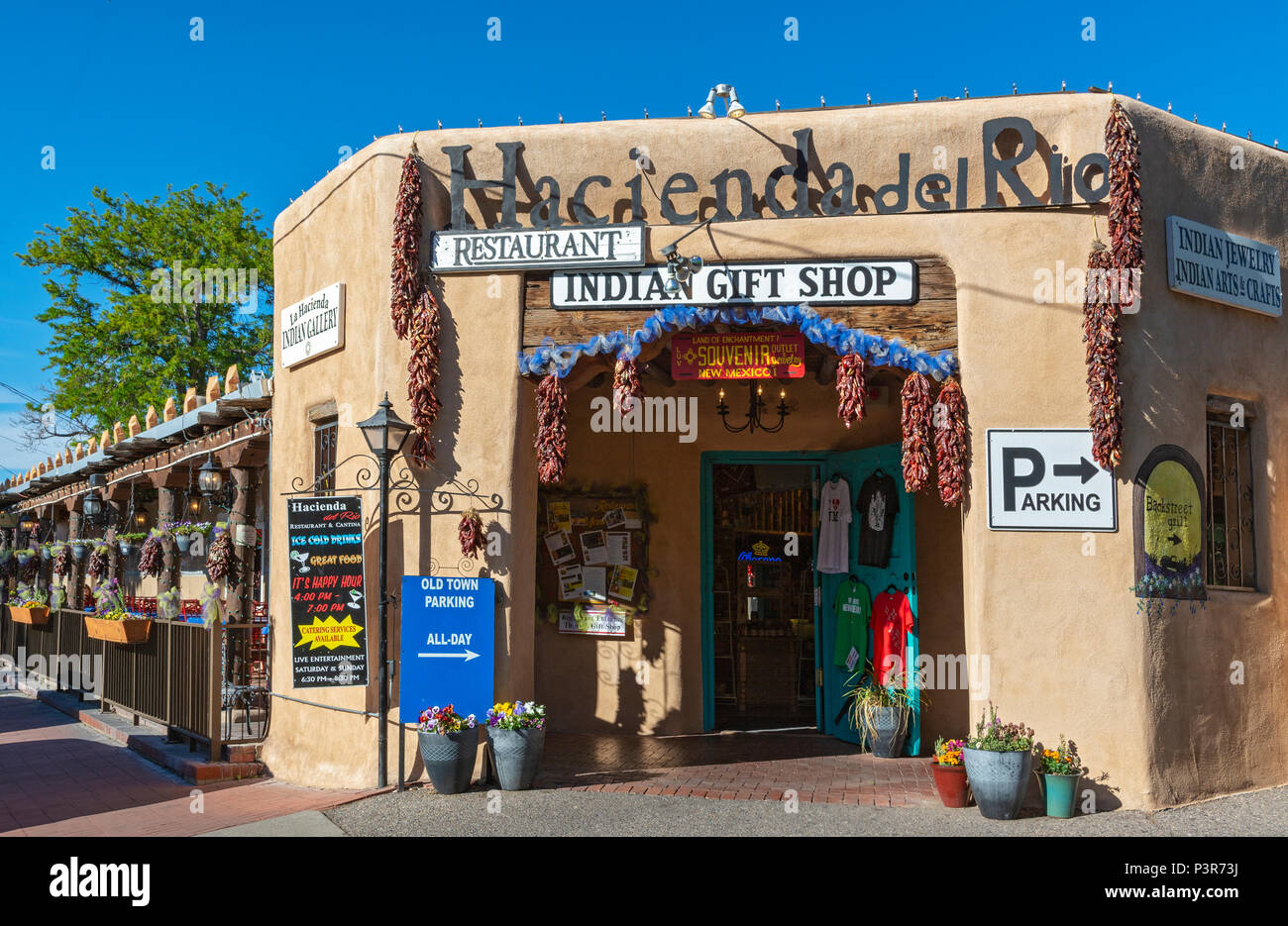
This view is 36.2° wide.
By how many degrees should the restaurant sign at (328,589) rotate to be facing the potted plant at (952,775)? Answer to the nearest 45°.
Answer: approximately 45° to its left

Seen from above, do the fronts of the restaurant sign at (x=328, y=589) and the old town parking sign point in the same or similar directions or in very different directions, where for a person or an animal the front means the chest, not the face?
same or similar directions

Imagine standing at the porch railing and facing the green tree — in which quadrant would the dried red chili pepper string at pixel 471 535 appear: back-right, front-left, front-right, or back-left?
back-right

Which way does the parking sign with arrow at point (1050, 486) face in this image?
toward the camera

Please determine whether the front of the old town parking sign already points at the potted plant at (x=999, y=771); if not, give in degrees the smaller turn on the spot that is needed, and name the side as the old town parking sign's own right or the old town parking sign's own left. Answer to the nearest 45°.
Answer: approximately 45° to the old town parking sign's own left

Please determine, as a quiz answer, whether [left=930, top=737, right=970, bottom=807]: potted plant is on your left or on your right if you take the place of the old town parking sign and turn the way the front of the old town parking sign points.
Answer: on your left

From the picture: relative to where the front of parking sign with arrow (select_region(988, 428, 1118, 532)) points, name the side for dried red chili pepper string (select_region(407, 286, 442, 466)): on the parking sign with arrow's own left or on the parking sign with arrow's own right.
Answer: on the parking sign with arrow's own right

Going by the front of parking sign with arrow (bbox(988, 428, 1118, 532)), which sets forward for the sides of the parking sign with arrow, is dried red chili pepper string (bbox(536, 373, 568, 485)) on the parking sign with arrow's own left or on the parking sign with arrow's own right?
on the parking sign with arrow's own right

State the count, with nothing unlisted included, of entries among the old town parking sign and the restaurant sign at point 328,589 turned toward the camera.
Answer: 2

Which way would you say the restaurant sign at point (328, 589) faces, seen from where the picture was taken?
facing the viewer

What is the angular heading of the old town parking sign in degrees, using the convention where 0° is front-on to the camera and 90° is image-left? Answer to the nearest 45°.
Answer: approximately 0°

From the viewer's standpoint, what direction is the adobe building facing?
toward the camera
